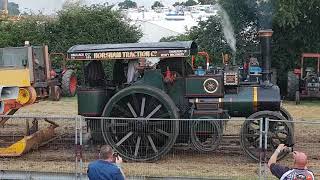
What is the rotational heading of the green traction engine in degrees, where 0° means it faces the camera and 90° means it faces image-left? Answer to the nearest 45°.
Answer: approximately 270°

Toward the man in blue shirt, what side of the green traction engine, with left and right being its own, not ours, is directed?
right

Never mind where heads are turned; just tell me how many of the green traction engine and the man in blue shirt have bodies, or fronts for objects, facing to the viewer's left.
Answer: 0

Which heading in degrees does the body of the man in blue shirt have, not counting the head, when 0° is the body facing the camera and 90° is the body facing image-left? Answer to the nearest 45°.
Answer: approximately 225°
